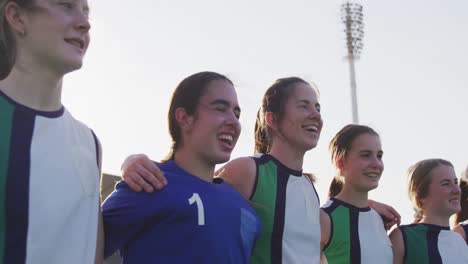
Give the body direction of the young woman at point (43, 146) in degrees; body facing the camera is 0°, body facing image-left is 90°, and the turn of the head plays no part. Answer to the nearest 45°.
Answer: approximately 315°

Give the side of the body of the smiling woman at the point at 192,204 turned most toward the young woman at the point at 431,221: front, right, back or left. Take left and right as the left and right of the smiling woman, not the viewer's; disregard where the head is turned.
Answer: left

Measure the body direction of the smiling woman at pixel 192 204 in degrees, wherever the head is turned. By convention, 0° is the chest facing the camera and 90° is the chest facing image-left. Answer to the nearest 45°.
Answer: approximately 315°

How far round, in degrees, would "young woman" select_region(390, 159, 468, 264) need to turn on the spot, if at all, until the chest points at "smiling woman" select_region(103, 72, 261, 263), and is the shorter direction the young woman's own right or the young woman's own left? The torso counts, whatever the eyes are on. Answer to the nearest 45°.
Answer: approximately 90° to the young woman's own right

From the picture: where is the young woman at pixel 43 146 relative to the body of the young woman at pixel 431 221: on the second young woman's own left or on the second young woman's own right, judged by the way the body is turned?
on the second young woman's own right

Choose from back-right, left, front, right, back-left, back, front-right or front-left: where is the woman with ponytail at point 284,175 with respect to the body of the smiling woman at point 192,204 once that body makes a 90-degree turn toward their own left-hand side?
front

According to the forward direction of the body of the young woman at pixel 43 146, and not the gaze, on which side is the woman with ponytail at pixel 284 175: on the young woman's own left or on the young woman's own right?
on the young woman's own left
